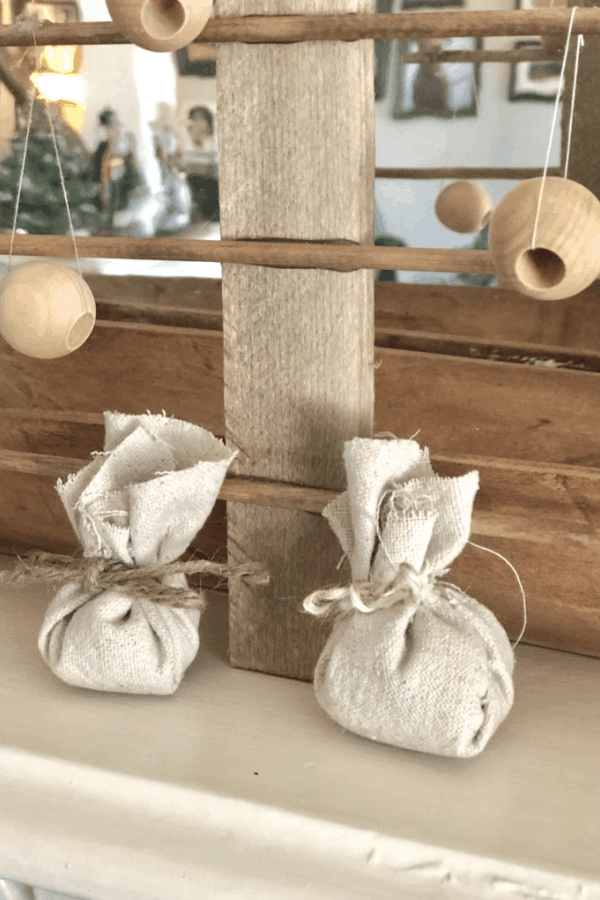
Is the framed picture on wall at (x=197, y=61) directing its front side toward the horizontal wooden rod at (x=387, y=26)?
yes

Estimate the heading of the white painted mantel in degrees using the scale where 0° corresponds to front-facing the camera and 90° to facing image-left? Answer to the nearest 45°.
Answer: approximately 0°

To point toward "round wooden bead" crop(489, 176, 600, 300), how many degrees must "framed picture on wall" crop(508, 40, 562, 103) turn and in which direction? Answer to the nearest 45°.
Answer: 0° — it already faces it
